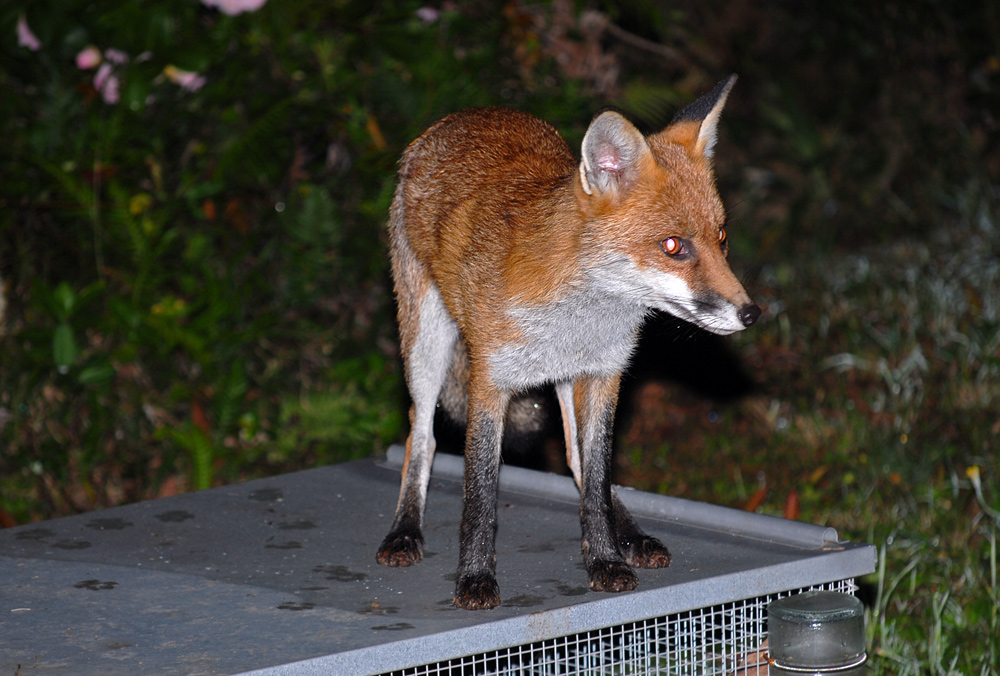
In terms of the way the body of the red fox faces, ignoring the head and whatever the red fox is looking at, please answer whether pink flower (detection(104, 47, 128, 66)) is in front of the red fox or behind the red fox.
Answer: behind

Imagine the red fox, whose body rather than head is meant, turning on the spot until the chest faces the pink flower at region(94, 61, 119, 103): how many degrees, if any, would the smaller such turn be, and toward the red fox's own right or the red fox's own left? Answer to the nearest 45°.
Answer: approximately 180°

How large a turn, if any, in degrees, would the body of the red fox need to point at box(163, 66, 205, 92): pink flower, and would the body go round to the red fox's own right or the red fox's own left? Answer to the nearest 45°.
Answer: approximately 180°

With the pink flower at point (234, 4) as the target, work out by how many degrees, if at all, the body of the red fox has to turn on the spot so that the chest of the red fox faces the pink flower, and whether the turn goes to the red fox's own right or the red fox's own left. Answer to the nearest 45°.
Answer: approximately 180°

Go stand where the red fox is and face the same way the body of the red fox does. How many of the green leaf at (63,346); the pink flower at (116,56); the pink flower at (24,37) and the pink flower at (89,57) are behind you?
4

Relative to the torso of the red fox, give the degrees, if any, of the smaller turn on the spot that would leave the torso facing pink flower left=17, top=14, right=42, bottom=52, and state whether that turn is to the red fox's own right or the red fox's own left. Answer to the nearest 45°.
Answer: approximately 180°

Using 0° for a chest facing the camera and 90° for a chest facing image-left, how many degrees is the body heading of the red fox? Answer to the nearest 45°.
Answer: approximately 315°

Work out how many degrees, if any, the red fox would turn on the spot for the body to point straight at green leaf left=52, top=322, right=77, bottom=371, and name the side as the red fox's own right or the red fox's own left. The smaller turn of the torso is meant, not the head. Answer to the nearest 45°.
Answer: approximately 180°

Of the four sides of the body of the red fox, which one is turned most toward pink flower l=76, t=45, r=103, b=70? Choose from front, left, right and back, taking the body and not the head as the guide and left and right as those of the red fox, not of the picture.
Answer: back
